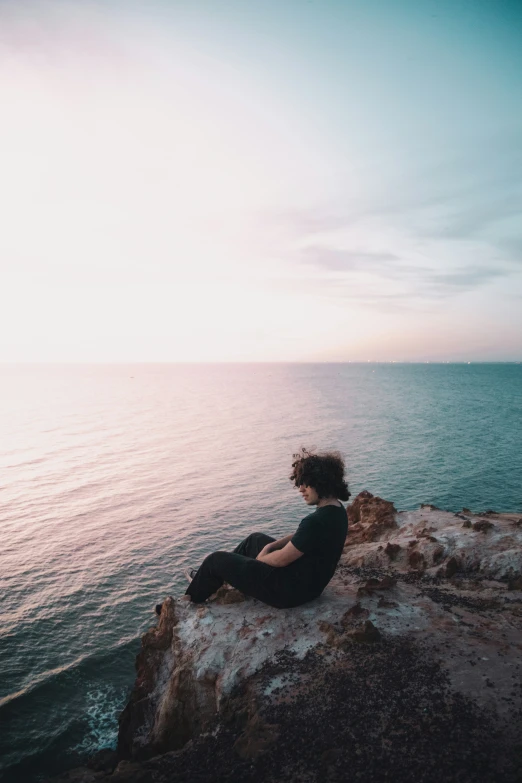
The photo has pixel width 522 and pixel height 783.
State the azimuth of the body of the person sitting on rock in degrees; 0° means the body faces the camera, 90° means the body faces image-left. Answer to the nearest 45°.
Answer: approximately 90°
